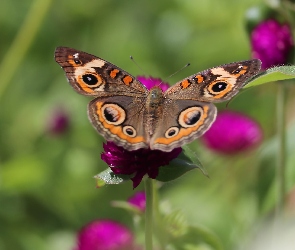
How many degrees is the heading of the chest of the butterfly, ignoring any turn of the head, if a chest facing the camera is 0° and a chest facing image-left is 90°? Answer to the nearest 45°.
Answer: approximately 180°

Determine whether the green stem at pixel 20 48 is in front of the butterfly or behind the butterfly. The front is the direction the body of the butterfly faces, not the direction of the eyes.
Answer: in front
